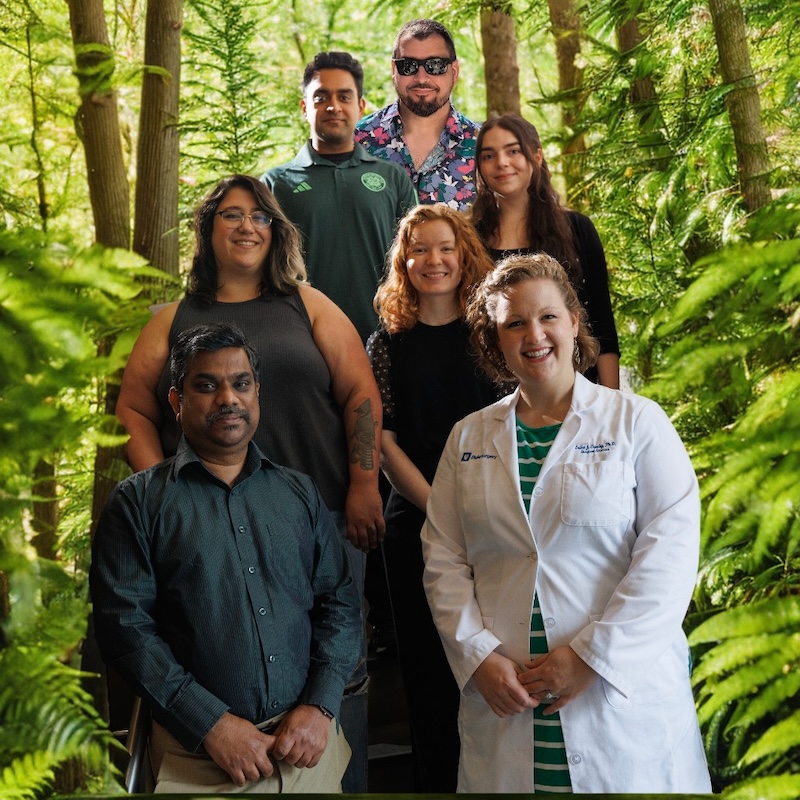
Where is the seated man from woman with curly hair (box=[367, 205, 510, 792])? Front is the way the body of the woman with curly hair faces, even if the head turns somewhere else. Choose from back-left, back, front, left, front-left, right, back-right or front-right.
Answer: front-right

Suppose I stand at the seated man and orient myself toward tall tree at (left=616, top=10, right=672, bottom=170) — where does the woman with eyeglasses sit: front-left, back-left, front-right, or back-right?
front-left

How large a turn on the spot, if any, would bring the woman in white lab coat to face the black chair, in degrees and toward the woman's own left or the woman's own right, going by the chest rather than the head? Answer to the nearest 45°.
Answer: approximately 90° to the woman's own right

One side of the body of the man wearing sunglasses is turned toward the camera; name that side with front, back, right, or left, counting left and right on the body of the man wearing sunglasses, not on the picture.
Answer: front

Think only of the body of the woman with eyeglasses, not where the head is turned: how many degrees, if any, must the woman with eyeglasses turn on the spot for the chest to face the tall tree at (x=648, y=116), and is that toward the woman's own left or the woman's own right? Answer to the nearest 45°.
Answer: approximately 90° to the woman's own left

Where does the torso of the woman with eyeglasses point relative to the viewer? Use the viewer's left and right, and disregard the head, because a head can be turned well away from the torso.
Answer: facing the viewer

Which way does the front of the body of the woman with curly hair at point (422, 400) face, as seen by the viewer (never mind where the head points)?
toward the camera

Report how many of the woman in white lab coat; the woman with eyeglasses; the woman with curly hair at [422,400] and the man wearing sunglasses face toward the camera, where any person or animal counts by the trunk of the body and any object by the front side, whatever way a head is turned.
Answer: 4

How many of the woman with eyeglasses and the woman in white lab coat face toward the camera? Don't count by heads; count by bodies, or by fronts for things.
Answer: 2
